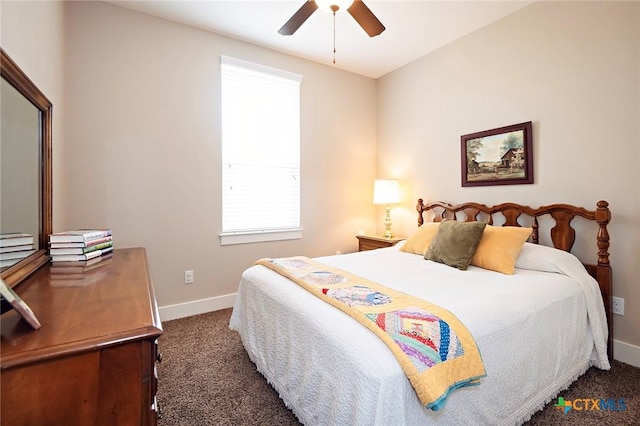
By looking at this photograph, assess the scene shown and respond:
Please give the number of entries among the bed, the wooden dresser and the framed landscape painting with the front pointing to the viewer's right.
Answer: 1

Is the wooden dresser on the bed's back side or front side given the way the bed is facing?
on the front side

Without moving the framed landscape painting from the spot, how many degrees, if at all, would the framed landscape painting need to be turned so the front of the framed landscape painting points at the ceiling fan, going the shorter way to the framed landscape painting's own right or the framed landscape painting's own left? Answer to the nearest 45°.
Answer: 0° — it already faces it

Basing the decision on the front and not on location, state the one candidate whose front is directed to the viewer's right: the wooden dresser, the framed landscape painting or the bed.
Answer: the wooden dresser

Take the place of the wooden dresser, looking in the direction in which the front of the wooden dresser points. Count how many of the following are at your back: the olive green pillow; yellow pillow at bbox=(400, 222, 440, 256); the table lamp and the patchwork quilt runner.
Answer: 0

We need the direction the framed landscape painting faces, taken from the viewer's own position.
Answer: facing the viewer and to the left of the viewer

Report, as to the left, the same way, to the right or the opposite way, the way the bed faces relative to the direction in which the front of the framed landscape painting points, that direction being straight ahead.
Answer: the same way

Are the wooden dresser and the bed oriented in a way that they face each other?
yes

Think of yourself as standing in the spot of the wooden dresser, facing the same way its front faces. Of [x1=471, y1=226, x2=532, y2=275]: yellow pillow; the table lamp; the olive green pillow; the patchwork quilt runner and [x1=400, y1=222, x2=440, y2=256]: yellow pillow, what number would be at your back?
0

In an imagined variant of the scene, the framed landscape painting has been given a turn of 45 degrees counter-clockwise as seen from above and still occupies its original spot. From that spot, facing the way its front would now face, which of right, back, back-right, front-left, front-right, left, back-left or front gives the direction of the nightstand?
right

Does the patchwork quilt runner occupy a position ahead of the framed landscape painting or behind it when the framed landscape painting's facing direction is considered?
ahead

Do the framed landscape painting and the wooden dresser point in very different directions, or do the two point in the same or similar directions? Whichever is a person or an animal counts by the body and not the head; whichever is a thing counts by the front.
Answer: very different directions

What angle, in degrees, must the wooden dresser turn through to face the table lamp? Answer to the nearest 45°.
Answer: approximately 45° to its left

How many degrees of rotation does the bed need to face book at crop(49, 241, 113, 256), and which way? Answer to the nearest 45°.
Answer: approximately 45° to its right

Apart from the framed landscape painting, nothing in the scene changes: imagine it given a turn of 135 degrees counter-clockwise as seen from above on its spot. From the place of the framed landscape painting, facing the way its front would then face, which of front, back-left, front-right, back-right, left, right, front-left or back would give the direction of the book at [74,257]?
back-right

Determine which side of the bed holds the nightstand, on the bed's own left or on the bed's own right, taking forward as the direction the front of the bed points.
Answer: on the bed's own right

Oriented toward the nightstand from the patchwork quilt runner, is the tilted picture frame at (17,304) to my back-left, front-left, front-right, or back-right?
back-left

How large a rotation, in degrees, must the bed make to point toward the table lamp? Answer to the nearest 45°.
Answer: approximately 135° to its right

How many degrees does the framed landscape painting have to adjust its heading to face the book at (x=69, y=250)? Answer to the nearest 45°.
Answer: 0° — it already faces it

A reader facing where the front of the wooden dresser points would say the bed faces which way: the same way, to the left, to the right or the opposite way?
the opposite way

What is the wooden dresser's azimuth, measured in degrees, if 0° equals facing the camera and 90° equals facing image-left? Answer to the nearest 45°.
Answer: approximately 270°
